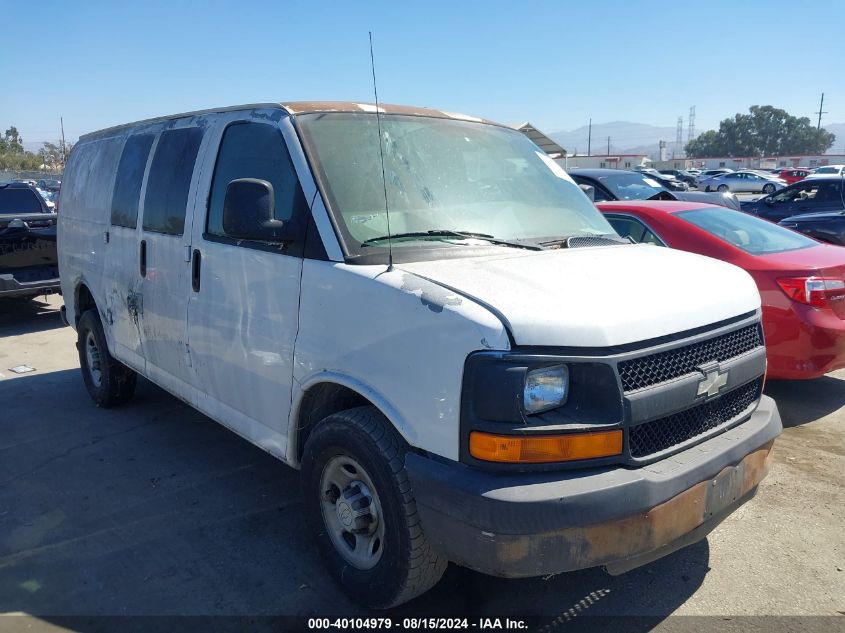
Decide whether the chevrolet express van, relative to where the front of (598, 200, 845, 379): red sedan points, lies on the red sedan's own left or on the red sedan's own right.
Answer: on the red sedan's own left

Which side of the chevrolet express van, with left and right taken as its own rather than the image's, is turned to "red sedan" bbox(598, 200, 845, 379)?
left

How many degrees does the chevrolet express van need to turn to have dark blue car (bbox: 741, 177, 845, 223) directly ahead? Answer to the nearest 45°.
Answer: approximately 90° to its left

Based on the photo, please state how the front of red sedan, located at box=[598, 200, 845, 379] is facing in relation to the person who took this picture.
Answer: facing away from the viewer and to the left of the viewer

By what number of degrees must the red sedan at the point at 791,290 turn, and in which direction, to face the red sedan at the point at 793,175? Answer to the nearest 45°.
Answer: approximately 45° to its right

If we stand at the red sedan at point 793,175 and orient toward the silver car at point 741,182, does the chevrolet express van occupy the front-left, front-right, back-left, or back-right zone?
front-left

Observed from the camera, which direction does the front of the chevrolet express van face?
facing the viewer and to the right of the viewer

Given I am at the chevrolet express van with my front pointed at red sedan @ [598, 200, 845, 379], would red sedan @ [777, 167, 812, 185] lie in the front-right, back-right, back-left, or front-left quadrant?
front-left

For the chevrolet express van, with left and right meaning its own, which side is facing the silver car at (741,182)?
left
